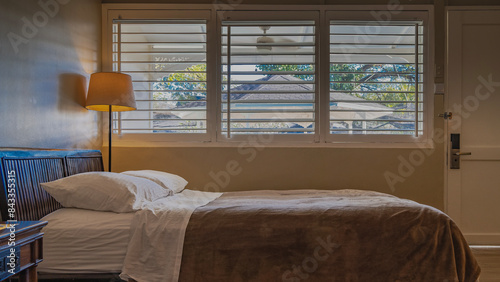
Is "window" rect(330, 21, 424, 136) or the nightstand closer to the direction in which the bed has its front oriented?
the window

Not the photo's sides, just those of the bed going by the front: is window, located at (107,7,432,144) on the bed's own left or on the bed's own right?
on the bed's own left

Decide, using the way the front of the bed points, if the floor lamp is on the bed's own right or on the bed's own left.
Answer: on the bed's own left

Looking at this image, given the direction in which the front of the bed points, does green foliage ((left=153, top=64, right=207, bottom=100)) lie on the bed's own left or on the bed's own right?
on the bed's own left

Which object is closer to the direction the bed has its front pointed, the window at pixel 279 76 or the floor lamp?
the window

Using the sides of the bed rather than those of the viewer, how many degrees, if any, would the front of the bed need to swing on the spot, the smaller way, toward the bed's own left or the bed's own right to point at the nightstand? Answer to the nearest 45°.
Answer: approximately 135° to the bed's own right

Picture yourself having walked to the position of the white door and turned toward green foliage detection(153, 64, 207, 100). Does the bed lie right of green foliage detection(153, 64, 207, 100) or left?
left

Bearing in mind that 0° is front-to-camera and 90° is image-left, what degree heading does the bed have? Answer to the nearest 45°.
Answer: approximately 270°

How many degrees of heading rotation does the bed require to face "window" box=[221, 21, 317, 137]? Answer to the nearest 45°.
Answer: approximately 90° to its left

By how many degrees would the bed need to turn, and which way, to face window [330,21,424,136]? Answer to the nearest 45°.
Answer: approximately 45° to its left
